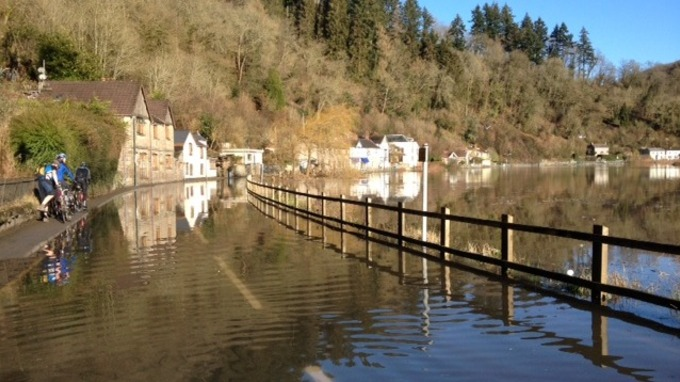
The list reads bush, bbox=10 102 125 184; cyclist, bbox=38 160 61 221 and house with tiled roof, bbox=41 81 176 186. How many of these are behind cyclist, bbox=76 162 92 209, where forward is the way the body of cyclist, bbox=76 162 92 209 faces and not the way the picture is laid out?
1

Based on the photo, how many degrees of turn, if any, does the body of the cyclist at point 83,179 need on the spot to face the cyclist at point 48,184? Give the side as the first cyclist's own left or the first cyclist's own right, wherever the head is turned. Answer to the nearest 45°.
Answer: approximately 180°

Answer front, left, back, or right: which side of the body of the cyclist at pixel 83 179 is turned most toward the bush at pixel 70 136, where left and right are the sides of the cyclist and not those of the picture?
front

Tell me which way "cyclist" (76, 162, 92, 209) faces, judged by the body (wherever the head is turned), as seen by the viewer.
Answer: away from the camera

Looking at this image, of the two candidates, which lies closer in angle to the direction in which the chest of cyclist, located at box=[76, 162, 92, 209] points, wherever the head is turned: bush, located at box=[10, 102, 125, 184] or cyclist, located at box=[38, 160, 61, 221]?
the bush

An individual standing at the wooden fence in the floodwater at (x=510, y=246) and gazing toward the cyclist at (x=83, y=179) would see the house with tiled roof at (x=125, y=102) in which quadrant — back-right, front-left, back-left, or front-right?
front-right

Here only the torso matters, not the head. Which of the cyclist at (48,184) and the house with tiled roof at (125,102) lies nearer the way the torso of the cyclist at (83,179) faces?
the house with tiled roof

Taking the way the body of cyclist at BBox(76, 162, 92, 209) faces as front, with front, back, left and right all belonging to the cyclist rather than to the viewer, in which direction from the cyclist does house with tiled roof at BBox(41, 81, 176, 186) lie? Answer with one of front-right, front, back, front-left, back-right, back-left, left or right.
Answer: front
